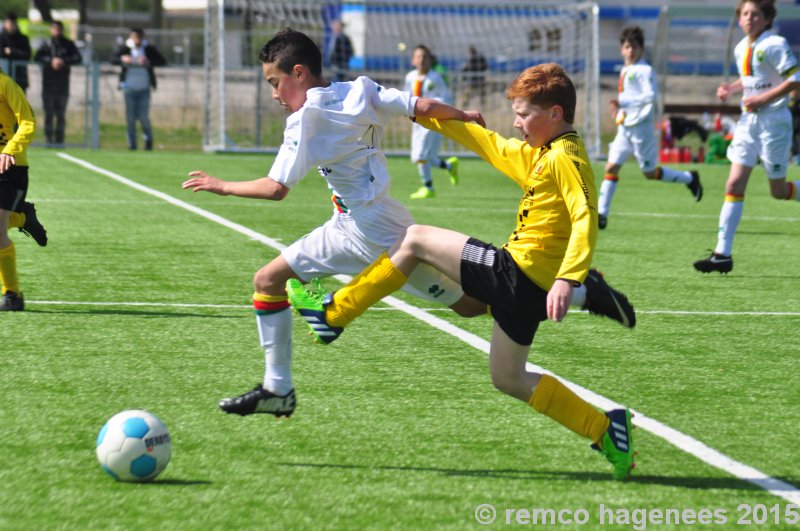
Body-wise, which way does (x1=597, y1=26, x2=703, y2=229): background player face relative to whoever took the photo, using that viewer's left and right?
facing the viewer and to the left of the viewer

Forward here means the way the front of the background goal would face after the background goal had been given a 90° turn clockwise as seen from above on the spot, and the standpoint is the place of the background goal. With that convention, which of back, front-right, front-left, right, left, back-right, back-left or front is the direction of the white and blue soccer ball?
left

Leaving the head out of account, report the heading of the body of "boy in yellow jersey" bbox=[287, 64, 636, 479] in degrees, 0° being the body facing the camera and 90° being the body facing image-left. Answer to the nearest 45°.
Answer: approximately 90°

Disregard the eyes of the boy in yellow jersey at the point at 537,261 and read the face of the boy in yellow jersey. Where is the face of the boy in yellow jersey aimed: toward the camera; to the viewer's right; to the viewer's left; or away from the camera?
to the viewer's left

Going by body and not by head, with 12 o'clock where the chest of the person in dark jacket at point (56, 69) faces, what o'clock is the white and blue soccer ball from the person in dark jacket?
The white and blue soccer ball is roughly at 12 o'clock from the person in dark jacket.

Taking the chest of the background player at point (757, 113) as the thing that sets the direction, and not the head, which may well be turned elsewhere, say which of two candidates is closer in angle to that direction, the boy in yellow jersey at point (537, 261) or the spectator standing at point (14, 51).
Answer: the boy in yellow jersey

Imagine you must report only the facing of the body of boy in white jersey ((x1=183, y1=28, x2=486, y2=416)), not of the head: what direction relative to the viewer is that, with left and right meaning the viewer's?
facing to the left of the viewer

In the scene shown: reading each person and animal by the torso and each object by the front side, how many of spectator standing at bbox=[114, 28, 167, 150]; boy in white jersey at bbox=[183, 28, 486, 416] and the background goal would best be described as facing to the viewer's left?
1

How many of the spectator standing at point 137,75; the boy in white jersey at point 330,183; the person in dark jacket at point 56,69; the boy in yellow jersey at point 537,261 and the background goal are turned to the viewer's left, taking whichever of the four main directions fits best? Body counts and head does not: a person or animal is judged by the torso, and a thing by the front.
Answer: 2

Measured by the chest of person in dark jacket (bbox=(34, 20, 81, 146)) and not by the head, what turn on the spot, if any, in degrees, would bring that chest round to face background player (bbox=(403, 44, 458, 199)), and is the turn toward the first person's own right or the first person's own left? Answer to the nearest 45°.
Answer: approximately 45° to the first person's own left

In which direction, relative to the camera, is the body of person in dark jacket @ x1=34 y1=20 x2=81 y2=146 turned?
toward the camera

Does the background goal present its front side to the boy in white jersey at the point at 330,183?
yes

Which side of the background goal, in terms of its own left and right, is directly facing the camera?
front
